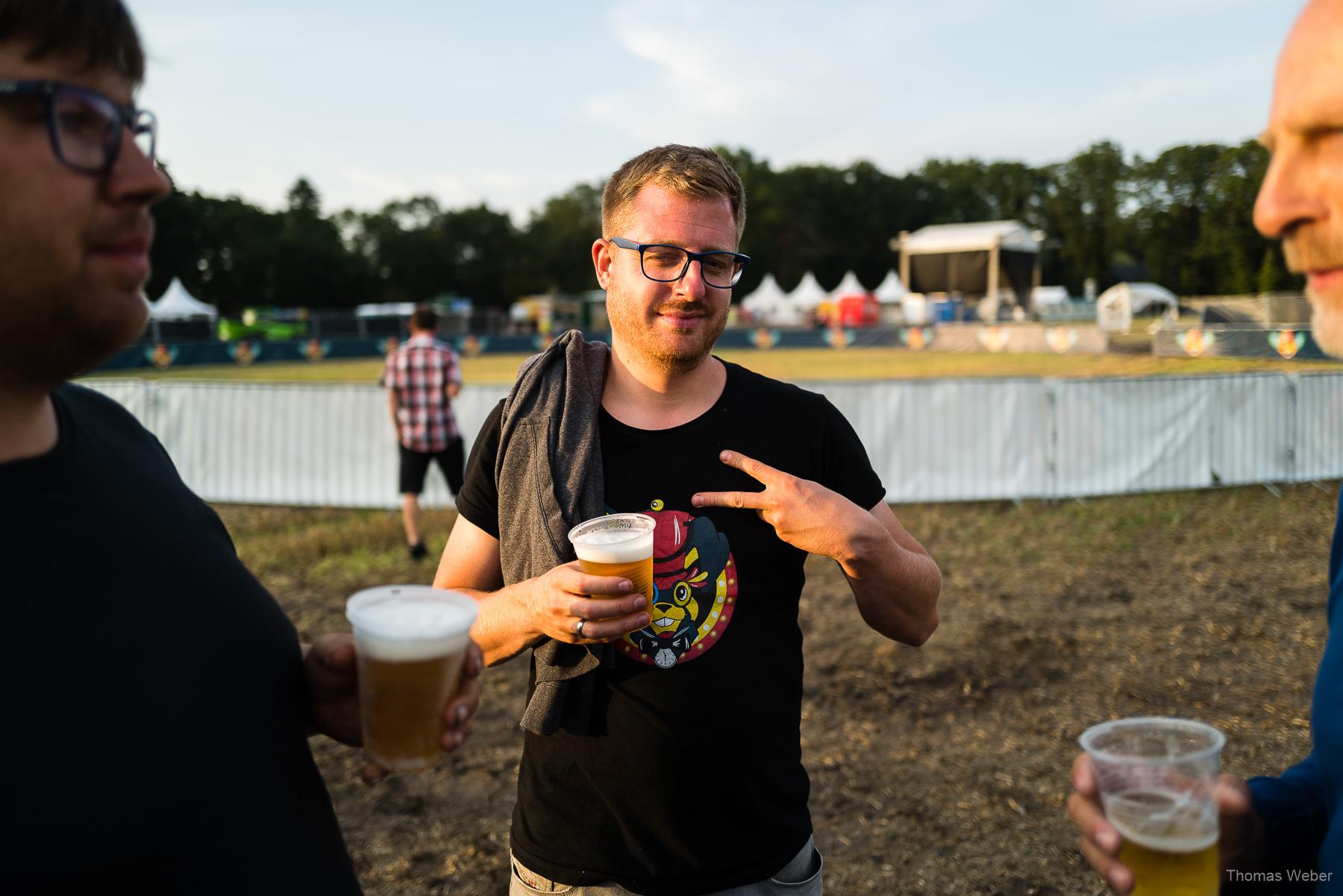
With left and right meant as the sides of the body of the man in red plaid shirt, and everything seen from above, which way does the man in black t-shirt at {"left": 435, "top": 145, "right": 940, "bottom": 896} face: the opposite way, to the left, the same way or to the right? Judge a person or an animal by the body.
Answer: the opposite way

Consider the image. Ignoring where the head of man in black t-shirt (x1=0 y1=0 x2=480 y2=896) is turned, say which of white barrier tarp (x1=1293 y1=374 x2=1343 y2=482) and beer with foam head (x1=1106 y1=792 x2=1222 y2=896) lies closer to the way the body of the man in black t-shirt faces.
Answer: the beer with foam head

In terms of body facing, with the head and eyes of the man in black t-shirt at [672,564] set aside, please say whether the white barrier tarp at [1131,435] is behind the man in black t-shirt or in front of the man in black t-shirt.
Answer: behind

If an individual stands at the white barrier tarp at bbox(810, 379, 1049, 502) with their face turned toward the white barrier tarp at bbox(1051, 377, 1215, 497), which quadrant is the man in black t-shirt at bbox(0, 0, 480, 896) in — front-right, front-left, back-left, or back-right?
back-right

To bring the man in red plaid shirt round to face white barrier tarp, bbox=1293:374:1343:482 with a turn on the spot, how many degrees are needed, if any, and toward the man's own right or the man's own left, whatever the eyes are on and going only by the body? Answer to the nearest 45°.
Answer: approximately 90° to the man's own right

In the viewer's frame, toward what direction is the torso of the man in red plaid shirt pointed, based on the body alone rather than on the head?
away from the camera

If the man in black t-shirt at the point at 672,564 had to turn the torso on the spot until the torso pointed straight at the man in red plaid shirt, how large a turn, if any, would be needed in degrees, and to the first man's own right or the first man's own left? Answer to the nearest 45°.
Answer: approximately 180°

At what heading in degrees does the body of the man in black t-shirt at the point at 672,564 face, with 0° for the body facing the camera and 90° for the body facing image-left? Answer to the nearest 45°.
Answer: approximately 0°

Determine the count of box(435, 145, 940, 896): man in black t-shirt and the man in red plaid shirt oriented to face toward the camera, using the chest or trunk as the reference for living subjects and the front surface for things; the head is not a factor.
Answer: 1

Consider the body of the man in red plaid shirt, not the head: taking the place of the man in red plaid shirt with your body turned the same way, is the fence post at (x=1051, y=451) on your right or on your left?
on your right

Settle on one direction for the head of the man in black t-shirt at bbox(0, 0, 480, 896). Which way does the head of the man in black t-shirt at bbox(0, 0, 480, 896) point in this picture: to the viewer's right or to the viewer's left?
to the viewer's right
